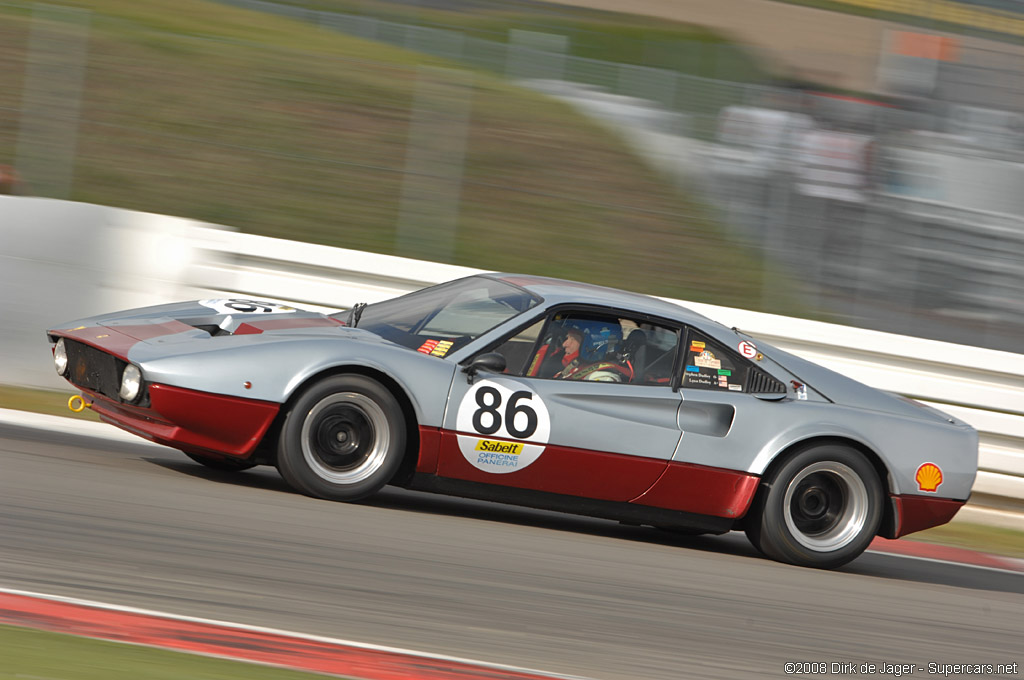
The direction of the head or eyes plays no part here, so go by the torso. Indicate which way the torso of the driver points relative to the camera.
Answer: to the viewer's left

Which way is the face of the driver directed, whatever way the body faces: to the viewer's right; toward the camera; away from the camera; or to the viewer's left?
to the viewer's left

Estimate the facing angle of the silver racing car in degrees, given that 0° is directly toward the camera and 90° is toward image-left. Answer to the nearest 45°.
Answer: approximately 90°
